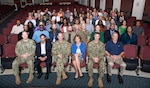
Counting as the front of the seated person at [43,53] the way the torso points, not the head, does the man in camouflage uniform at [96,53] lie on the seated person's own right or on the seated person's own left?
on the seated person's own left

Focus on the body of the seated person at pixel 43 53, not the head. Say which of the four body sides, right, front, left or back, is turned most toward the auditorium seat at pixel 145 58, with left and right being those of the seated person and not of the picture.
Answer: left

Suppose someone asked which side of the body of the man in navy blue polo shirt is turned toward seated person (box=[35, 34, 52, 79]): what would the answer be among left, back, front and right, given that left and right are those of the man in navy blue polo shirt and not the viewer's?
right

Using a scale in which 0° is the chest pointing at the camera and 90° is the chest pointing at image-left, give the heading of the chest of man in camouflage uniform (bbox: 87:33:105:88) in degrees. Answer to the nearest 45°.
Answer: approximately 0°

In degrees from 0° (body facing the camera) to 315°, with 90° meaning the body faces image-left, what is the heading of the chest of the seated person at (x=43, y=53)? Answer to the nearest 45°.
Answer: approximately 0°
